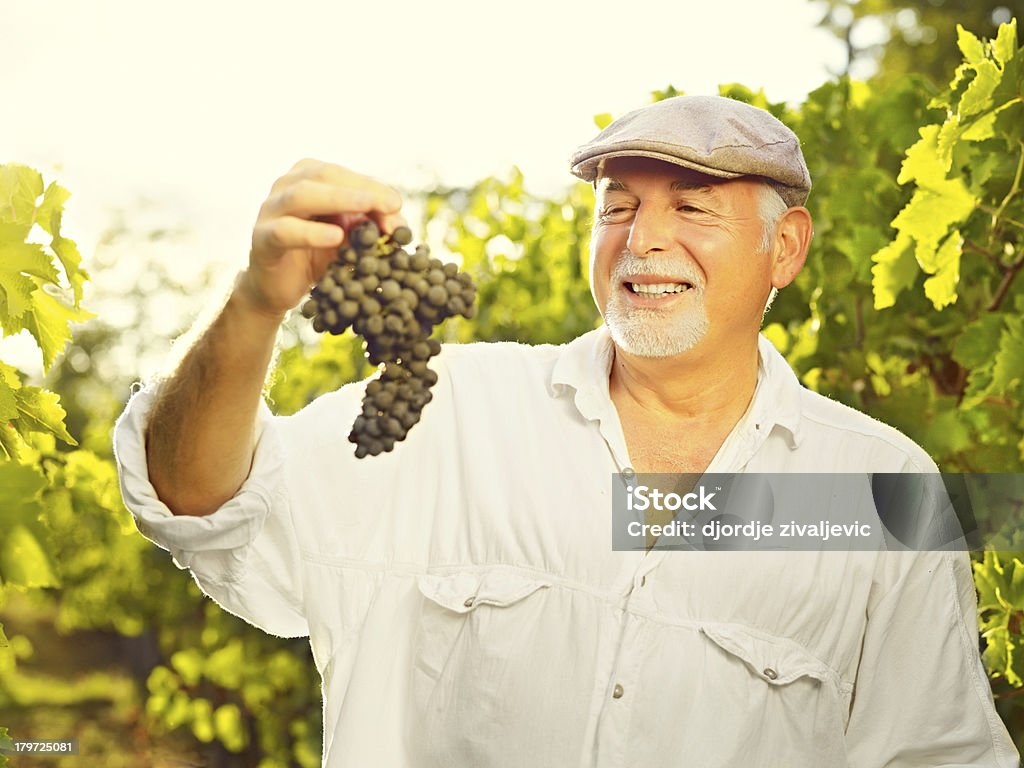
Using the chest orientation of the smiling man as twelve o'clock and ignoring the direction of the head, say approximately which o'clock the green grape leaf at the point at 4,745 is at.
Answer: The green grape leaf is roughly at 2 o'clock from the smiling man.

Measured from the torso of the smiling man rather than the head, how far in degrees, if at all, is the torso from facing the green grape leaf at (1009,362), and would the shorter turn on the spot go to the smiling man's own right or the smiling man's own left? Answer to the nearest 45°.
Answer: approximately 135° to the smiling man's own left

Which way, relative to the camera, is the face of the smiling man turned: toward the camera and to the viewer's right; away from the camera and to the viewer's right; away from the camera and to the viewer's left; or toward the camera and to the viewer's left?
toward the camera and to the viewer's left

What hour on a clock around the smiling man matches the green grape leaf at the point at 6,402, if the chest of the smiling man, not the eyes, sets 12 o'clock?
The green grape leaf is roughly at 2 o'clock from the smiling man.

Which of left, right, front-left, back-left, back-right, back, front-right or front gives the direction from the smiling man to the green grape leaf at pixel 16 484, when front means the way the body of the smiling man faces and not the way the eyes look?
front-right

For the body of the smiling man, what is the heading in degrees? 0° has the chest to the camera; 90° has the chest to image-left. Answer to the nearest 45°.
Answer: approximately 0°

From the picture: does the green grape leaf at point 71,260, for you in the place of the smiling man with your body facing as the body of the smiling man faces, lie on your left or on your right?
on your right

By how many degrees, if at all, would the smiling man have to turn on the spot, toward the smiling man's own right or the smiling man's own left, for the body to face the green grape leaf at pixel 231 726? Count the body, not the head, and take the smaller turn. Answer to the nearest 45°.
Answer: approximately 135° to the smiling man's own right
